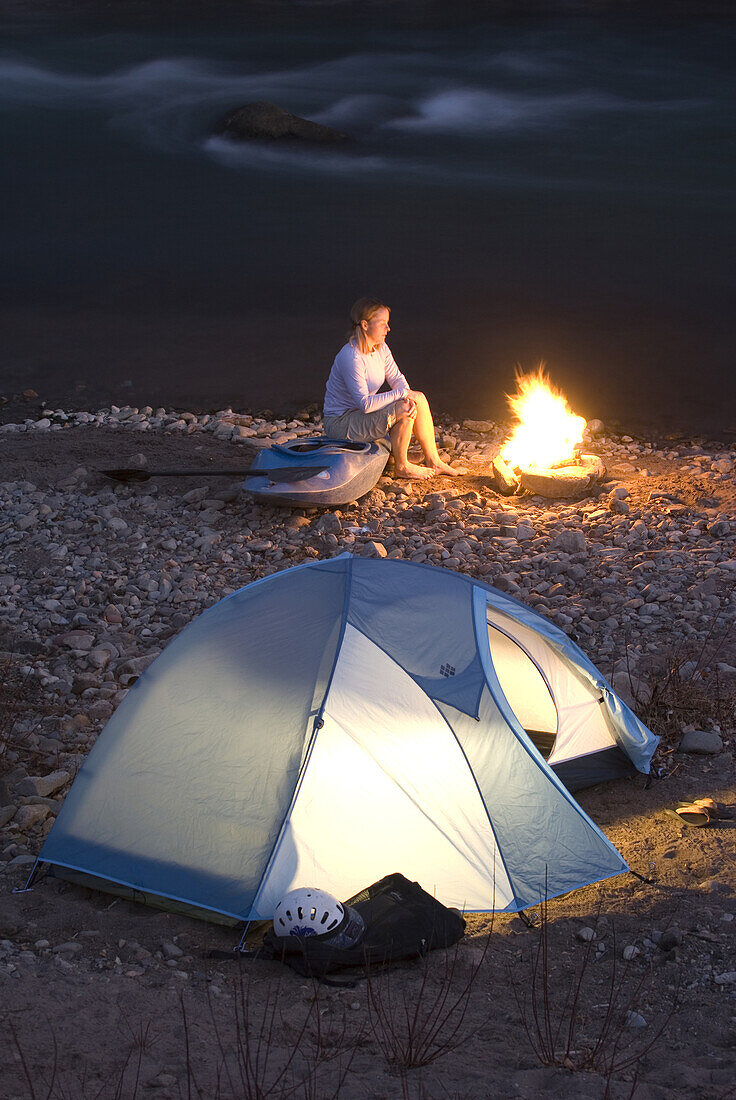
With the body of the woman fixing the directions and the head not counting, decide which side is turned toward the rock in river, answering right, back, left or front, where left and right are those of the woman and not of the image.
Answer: left

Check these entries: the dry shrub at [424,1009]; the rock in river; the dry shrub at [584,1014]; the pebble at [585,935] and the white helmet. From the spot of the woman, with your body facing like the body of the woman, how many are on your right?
4

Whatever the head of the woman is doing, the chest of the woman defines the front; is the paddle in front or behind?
behind

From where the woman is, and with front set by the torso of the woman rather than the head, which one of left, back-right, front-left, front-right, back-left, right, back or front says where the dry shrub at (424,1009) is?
right

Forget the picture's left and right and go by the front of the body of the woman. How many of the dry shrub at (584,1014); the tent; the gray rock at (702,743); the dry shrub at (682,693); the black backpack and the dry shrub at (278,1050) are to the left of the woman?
0

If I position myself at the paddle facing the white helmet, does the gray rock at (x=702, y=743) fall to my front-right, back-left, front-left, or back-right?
front-left

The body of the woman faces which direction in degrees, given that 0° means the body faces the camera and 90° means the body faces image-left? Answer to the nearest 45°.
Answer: approximately 270°

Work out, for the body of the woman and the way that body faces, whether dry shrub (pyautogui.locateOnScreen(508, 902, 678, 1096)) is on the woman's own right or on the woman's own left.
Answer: on the woman's own right

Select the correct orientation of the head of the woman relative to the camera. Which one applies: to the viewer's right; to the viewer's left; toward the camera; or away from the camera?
to the viewer's right

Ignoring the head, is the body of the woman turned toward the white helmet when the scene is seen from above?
no

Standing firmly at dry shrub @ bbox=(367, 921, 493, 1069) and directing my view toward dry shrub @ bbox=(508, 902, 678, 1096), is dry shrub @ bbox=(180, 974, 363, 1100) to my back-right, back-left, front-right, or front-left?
back-right

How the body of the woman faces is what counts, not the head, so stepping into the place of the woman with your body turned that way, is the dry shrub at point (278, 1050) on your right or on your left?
on your right

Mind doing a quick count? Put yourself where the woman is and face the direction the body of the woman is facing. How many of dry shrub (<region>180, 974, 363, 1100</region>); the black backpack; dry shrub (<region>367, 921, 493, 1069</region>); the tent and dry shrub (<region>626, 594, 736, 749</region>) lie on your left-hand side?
0

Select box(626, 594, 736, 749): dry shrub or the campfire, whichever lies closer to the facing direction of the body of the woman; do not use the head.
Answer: the campfire

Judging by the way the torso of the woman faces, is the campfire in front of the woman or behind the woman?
in front

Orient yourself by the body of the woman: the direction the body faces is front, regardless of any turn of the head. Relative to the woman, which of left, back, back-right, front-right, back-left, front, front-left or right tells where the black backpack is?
right

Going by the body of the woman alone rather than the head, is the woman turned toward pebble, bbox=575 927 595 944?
no

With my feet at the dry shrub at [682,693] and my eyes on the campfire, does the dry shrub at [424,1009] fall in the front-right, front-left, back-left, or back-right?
back-left
